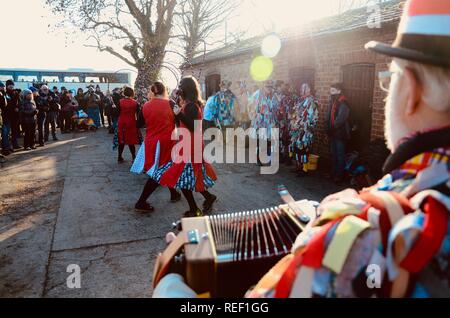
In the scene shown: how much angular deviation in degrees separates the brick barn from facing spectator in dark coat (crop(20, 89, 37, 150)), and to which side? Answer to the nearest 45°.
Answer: approximately 45° to its right

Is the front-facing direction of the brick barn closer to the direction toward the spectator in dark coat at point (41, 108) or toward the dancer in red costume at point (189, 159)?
the dancer in red costume

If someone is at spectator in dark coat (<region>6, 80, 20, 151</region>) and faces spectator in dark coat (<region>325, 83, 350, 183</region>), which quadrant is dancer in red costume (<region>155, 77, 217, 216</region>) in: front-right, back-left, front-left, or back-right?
front-right

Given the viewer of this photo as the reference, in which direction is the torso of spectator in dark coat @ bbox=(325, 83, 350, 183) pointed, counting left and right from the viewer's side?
facing the viewer and to the left of the viewer

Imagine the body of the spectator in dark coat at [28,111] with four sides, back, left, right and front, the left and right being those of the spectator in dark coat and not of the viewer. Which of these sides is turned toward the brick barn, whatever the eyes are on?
front

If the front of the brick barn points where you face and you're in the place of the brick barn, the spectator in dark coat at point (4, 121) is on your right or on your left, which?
on your right

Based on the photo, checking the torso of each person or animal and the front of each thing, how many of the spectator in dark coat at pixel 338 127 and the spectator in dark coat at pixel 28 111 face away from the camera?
0

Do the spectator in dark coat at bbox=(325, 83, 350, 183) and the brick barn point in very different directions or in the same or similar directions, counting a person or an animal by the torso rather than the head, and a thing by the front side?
same or similar directions

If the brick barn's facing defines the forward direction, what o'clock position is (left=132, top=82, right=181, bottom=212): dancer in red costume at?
The dancer in red costume is roughly at 12 o'clock from the brick barn.

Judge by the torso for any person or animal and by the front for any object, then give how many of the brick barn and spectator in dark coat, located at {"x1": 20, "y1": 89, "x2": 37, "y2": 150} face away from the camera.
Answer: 0

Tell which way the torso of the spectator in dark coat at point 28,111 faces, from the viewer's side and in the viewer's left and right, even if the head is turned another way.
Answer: facing the viewer and to the right of the viewer
